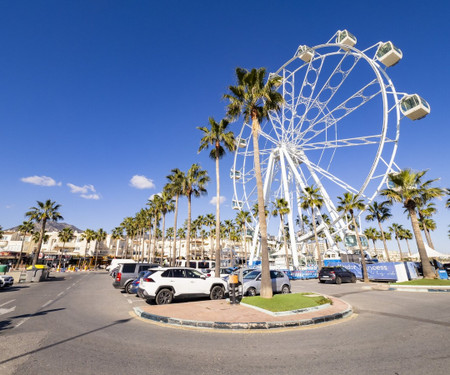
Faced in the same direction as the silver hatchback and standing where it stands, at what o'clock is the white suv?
The white suv is roughly at 12 o'clock from the silver hatchback.

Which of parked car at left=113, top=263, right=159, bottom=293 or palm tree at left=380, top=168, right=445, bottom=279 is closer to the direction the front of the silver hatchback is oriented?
the parked car

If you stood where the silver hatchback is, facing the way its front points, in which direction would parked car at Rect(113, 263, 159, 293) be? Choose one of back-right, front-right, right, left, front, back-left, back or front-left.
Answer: front-right

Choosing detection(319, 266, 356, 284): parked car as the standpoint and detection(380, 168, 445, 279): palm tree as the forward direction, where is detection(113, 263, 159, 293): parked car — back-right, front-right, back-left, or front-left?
back-right

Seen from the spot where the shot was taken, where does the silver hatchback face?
facing the viewer and to the left of the viewer

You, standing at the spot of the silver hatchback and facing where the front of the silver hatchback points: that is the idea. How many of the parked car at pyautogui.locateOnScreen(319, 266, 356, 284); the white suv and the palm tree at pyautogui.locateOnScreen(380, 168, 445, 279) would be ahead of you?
1

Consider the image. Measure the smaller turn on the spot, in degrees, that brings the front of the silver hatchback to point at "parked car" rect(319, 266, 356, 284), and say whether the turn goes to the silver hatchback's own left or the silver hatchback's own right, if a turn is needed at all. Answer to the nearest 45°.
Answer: approximately 180°

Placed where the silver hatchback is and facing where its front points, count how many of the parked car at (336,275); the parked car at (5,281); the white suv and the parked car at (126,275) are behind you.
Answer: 1

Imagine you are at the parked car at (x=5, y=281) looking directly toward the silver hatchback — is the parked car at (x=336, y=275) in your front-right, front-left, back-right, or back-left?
front-left

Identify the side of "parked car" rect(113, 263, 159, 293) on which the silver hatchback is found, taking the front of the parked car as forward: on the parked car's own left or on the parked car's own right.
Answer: on the parked car's own right

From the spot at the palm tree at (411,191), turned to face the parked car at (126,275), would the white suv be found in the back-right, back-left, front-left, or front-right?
front-left

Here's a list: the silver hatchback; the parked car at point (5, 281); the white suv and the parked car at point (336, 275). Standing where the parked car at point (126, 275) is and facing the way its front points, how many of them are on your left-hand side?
1
